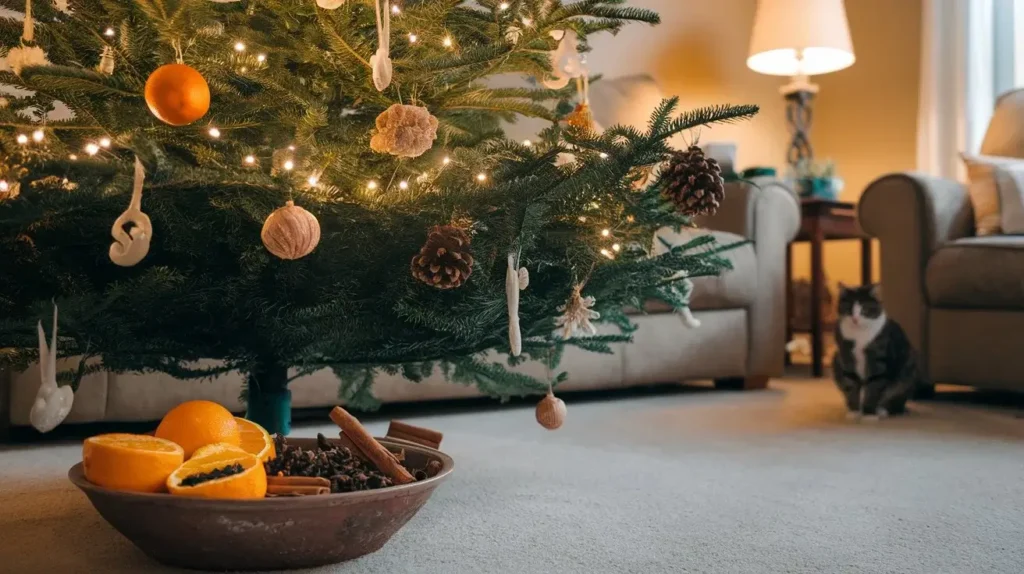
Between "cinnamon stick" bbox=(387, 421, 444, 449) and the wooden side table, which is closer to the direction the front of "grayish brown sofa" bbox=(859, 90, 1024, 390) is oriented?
the cinnamon stick

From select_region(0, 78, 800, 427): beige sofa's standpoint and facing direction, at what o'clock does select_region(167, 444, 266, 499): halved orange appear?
The halved orange is roughly at 1 o'clock from the beige sofa.

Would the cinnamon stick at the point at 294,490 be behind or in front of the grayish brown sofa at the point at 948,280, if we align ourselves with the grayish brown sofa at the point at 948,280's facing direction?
in front

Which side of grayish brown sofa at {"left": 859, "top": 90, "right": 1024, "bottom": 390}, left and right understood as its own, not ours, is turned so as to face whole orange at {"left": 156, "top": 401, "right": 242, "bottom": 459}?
front

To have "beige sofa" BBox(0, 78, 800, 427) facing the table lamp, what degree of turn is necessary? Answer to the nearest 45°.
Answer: approximately 135° to its left

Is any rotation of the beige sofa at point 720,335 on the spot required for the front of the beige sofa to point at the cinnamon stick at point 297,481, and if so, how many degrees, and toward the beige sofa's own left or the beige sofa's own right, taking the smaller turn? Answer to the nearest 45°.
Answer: approximately 45° to the beige sofa's own right

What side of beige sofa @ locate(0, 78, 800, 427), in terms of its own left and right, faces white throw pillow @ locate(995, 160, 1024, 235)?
left

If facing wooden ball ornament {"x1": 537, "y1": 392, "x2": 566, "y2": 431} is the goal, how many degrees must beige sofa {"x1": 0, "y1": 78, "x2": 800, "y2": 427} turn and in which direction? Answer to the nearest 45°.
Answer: approximately 45° to its right

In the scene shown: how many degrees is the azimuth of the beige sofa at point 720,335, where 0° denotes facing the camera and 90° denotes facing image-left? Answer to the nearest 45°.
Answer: approximately 0°

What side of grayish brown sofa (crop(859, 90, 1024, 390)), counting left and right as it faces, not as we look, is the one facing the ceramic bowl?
front

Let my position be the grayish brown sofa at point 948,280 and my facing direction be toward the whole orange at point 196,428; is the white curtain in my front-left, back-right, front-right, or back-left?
back-right
